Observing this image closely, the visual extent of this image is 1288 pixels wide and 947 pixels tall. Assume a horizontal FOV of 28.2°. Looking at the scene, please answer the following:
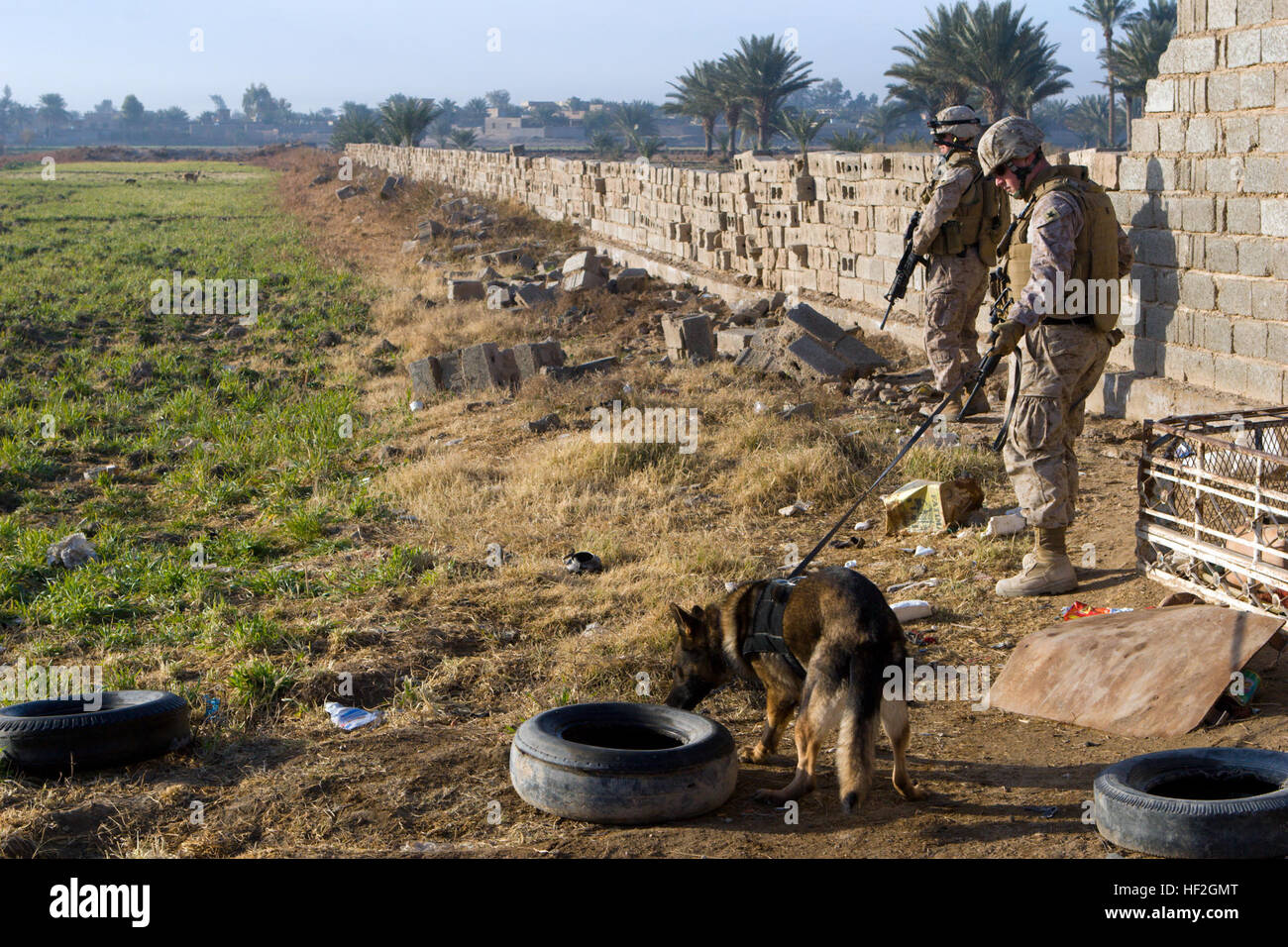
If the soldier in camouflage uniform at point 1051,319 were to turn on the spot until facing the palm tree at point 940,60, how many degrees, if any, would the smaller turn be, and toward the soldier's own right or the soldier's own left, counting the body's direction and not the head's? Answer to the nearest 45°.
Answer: approximately 90° to the soldier's own right

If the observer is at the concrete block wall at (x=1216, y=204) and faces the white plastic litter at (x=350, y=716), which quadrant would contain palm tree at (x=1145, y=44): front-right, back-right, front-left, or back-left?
back-right

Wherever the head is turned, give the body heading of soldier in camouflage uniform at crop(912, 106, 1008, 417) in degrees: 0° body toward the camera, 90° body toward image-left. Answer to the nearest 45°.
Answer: approximately 90°

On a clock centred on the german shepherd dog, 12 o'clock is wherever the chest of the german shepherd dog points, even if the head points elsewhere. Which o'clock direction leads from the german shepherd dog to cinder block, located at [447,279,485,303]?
The cinder block is roughly at 1 o'clock from the german shepherd dog.

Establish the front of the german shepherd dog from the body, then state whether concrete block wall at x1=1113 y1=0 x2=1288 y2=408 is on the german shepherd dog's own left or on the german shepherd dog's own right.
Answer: on the german shepherd dog's own right

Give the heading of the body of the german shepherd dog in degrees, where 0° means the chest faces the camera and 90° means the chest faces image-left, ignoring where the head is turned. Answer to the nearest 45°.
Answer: approximately 135°

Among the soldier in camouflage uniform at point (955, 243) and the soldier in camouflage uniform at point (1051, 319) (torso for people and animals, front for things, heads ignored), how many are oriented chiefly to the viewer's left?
2

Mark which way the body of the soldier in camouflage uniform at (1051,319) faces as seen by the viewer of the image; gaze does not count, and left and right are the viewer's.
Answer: facing to the left of the viewer
